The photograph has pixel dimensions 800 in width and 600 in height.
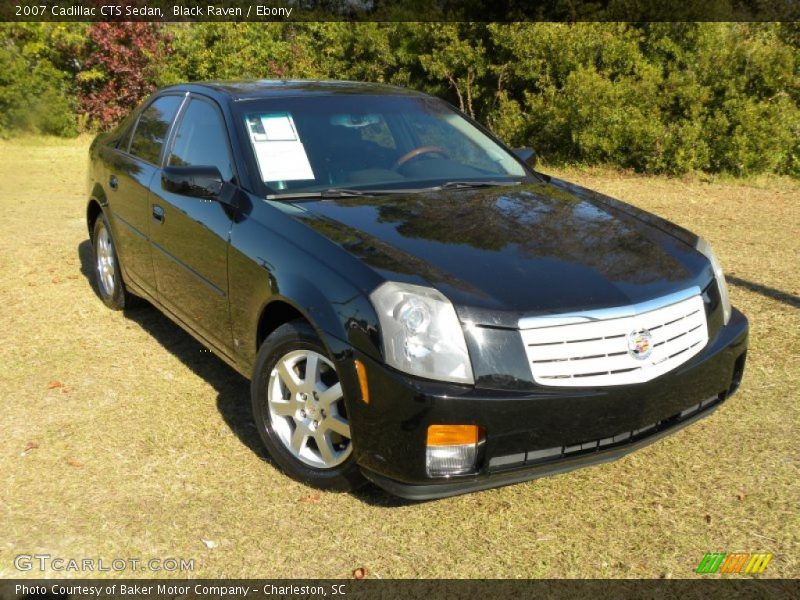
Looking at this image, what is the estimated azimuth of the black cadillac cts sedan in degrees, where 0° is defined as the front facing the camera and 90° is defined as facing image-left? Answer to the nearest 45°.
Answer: approximately 315°
